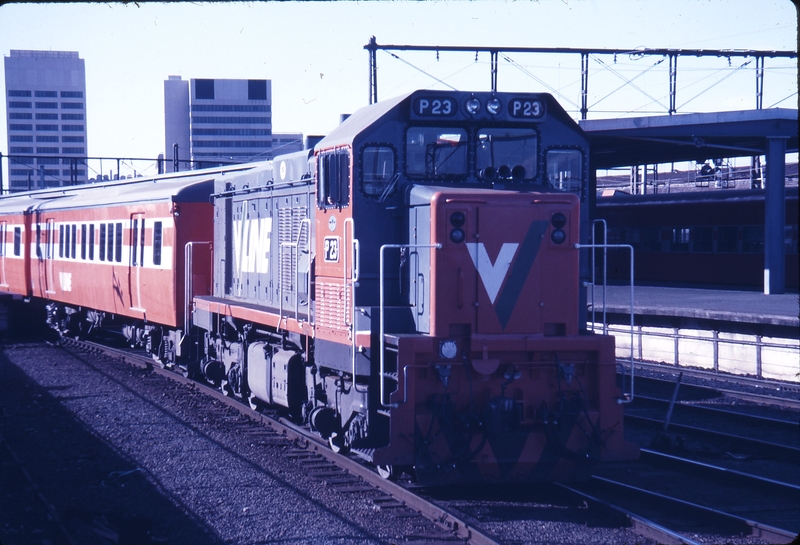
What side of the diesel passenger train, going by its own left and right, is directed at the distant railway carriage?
left

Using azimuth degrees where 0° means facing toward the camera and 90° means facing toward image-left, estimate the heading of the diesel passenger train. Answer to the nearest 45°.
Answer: approximately 315°

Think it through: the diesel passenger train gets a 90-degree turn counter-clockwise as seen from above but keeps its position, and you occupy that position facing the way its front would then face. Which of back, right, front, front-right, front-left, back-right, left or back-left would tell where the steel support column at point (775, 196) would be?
front

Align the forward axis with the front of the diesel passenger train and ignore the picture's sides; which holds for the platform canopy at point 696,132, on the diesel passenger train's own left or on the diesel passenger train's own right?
on the diesel passenger train's own left
